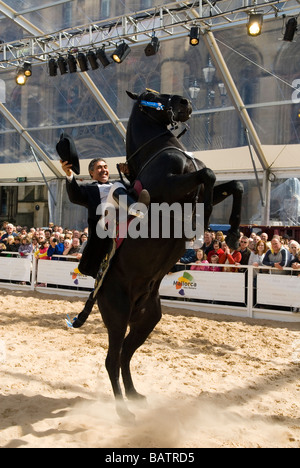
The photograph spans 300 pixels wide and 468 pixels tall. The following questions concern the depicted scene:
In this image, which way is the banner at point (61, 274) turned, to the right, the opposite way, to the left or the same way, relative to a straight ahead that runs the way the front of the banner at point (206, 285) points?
the same way

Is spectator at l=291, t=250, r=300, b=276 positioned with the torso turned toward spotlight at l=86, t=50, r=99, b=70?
no

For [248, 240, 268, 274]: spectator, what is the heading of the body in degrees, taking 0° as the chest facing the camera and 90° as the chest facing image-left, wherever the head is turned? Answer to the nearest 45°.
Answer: approximately 45°

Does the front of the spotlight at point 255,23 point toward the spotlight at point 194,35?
no

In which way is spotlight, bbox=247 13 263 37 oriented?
toward the camera

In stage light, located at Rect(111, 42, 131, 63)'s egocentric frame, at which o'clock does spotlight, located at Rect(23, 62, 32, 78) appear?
The spotlight is roughly at 3 o'clock from the stage light.

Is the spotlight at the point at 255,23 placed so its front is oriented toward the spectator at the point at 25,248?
no

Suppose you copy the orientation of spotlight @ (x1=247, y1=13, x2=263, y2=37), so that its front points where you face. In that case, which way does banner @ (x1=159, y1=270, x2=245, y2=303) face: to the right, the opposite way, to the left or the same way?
the same way

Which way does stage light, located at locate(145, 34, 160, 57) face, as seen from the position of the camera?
facing the viewer and to the left of the viewer

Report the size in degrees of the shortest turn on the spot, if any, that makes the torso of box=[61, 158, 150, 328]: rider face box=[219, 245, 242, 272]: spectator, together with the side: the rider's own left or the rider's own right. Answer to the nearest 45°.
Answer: approximately 90° to the rider's own left

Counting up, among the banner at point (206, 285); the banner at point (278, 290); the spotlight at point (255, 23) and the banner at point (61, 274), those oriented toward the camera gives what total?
4

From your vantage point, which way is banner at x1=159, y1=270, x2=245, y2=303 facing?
toward the camera
